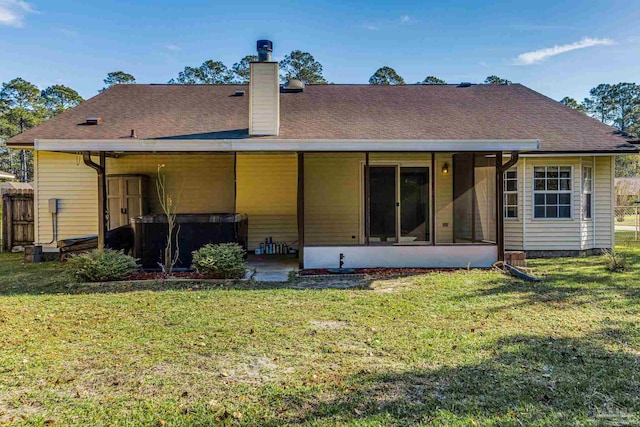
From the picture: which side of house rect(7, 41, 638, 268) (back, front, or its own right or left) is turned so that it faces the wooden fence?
left

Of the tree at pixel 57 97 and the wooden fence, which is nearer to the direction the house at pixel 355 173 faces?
the tree

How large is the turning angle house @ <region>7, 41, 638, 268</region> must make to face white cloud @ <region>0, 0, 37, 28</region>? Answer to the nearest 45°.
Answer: approximately 45° to its left

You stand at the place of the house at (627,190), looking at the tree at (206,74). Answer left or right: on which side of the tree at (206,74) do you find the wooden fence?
left

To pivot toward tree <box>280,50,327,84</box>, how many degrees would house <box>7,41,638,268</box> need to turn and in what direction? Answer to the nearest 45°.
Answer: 0° — it already faces it

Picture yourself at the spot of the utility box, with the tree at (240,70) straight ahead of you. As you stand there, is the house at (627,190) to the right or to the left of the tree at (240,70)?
right
